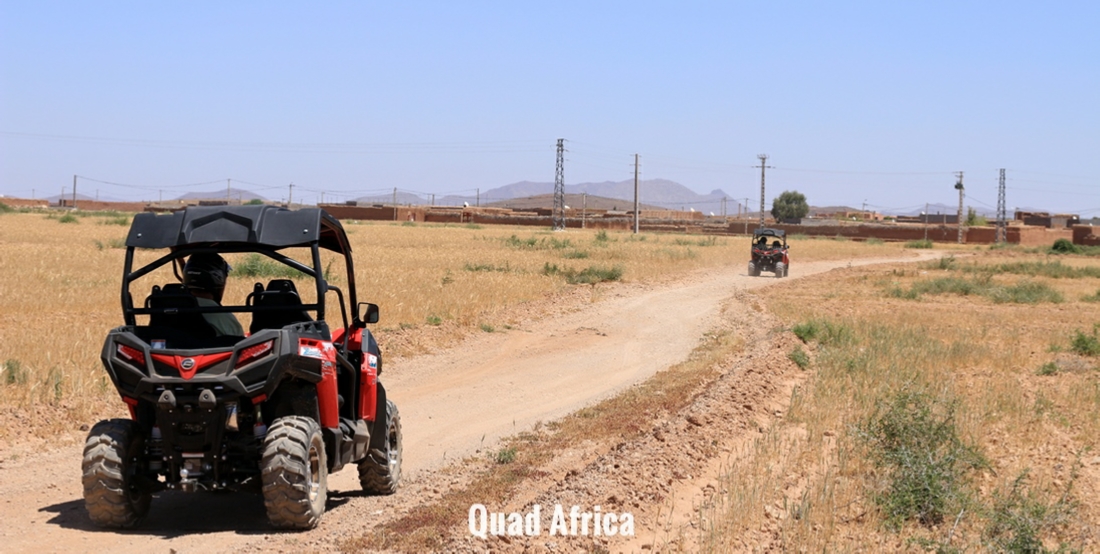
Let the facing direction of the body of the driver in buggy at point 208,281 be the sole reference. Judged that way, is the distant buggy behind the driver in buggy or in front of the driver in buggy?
in front

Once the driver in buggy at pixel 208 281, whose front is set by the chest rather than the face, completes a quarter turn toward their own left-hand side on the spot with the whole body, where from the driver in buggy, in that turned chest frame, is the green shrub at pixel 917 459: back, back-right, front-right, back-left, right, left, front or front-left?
back-right

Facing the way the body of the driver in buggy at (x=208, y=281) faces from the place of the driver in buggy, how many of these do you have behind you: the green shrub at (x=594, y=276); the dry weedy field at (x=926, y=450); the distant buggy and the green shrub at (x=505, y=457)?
0

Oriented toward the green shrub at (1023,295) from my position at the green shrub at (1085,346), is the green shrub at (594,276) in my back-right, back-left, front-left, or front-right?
front-left

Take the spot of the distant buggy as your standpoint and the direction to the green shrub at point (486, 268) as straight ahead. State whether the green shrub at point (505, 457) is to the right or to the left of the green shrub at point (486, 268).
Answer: left

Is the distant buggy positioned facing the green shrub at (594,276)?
no

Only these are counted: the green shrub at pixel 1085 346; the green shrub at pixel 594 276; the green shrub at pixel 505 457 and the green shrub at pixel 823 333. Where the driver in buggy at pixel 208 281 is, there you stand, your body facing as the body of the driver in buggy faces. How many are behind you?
0

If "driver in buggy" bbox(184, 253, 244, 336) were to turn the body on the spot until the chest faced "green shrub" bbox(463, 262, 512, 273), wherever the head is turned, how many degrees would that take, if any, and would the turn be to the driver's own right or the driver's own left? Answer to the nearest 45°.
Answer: approximately 45° to the driver's own left

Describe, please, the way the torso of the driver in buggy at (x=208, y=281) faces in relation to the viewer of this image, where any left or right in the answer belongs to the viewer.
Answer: facing away from the viewer and to the right of the viewer

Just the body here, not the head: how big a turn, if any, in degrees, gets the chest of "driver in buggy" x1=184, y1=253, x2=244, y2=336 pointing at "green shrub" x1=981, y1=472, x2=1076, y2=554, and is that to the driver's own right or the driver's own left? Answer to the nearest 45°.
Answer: approximately 45° to the driver's own right
